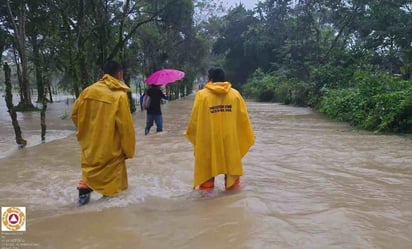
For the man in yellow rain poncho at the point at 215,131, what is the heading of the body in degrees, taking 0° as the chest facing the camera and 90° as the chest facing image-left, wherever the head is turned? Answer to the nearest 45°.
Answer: approximately 180°

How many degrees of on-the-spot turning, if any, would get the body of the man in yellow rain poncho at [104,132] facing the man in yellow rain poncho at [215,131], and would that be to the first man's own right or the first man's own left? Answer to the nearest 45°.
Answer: approximately 45° to the first man's own right

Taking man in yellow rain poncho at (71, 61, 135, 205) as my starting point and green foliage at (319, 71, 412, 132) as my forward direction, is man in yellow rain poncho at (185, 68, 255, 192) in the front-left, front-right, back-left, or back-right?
front-right

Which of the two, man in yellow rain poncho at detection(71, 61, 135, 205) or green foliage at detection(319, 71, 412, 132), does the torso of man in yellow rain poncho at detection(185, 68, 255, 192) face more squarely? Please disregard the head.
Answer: the green foliage

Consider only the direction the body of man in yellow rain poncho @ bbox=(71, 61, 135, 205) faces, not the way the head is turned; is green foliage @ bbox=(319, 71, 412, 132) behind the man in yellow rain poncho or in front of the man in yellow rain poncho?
in front

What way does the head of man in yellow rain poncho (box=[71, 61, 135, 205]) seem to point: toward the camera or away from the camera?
away from the camera

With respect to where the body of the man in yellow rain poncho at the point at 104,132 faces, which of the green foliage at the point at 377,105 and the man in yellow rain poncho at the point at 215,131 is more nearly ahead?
the green foliage

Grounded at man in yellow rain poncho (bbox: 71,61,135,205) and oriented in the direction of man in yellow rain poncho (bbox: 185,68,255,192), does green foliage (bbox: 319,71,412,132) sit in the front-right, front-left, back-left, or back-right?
front-left

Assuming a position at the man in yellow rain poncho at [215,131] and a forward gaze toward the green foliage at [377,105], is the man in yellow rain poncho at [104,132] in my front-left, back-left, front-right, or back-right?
back-left

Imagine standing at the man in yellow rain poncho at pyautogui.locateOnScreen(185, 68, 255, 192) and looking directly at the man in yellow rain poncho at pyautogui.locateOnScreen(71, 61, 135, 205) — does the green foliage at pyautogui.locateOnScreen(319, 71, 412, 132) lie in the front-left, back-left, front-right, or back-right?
back-right

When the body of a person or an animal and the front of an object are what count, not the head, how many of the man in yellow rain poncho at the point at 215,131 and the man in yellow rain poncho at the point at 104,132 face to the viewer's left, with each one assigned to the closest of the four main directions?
0

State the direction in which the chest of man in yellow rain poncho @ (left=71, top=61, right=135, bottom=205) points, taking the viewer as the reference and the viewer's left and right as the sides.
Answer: facing away from the viewer and to the right of the viewer

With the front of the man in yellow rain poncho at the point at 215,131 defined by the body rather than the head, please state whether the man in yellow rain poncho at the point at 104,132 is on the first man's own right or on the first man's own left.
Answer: on the first man's own left

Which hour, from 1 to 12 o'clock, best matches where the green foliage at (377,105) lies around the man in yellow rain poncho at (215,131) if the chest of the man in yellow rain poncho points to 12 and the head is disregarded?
The green foliage is roughly at 1 o'clock from the man in yellow rain poncho.
